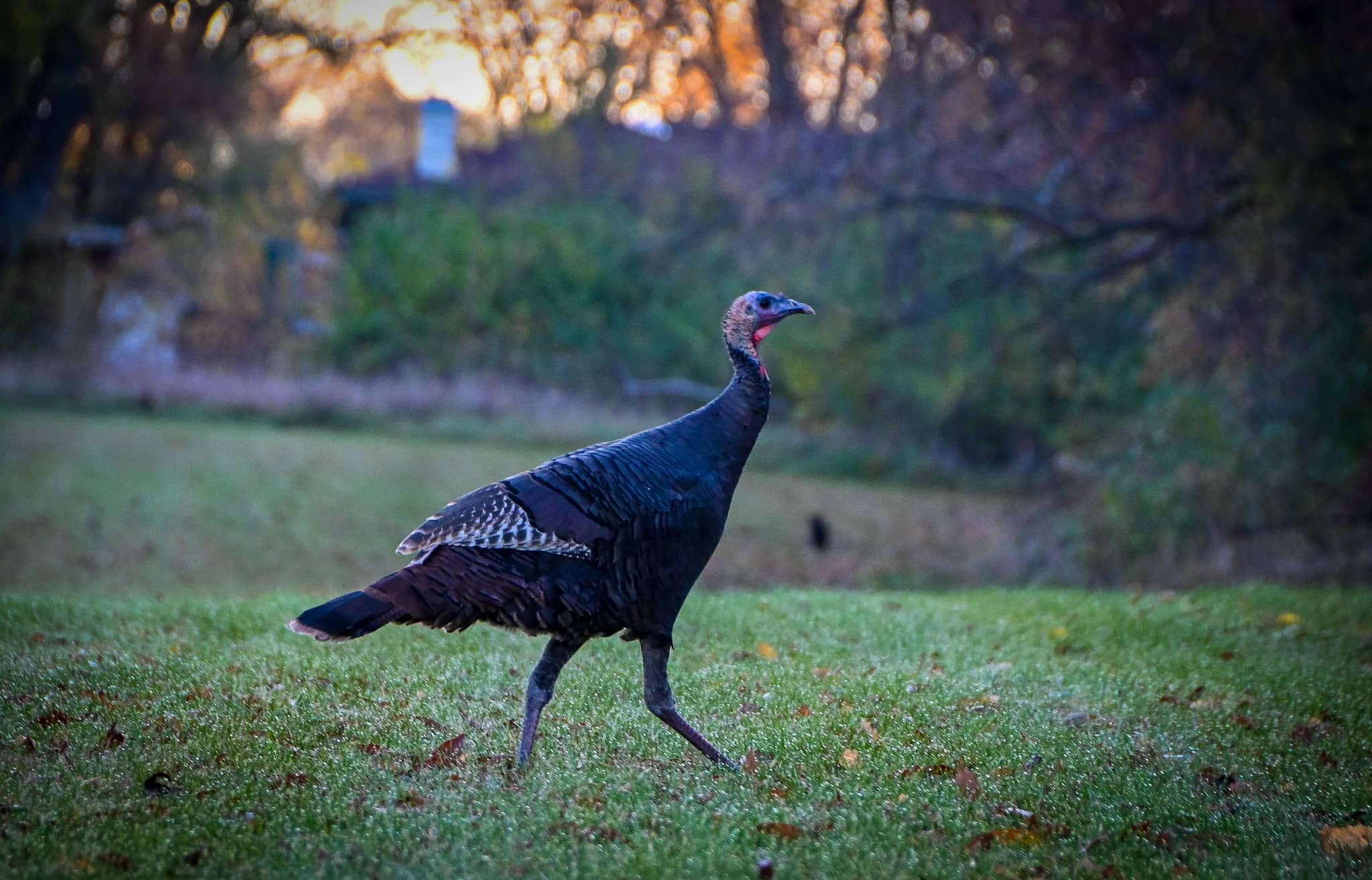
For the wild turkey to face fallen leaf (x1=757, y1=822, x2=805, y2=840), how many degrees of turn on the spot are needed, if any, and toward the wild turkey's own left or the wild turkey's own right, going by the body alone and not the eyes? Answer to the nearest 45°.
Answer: approximately 45° to the wild turkey's own right

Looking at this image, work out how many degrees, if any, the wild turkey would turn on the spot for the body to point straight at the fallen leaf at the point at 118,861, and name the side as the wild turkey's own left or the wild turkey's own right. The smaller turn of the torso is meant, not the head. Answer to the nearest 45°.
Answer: approximately 135° to the wild turkey's own right

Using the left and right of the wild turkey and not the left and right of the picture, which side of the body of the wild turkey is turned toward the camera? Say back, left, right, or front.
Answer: right

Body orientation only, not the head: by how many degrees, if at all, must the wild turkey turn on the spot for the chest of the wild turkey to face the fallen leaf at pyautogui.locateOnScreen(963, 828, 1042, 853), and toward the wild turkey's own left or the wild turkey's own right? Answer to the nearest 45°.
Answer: approximately 45° to the wild turkey's own right

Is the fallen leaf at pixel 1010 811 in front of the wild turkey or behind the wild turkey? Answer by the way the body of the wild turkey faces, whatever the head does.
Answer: in front

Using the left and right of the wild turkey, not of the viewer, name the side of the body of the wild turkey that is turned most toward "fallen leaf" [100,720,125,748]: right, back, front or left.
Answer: back
